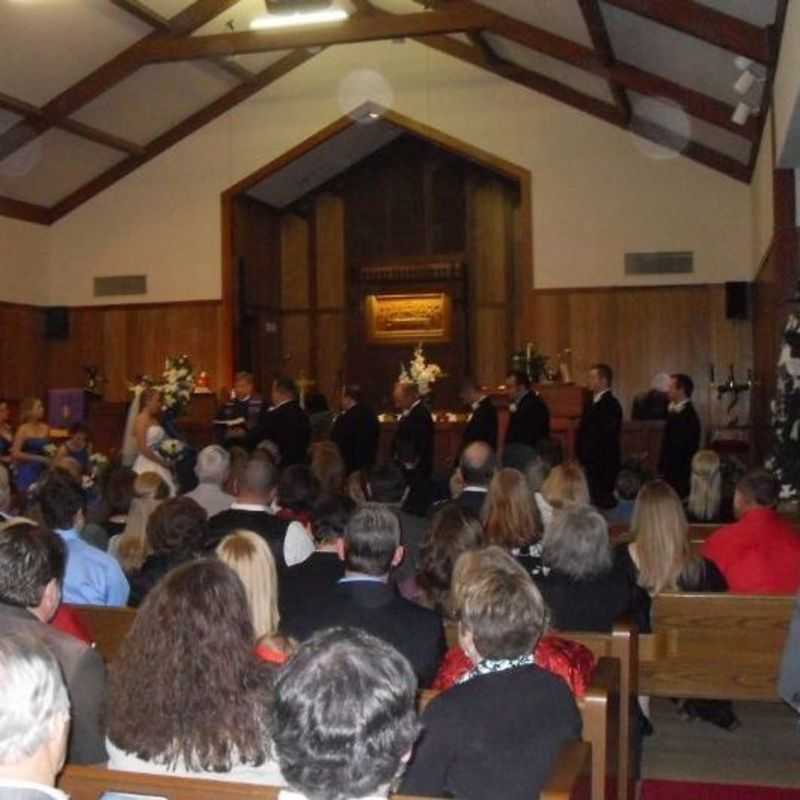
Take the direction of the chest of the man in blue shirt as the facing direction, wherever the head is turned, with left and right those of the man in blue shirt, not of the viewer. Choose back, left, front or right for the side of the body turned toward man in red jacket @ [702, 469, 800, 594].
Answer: right

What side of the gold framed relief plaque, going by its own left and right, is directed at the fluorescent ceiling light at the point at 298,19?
front

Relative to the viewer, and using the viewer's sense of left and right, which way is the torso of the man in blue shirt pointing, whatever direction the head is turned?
facing away from the viewer

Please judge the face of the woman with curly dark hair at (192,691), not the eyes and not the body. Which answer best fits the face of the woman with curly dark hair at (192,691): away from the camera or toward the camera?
away from the camera

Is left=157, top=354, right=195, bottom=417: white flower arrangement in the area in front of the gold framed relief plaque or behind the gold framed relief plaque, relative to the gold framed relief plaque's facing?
in front

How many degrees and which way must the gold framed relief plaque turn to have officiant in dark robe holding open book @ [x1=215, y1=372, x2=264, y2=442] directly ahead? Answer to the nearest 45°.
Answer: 0° — it already faces them

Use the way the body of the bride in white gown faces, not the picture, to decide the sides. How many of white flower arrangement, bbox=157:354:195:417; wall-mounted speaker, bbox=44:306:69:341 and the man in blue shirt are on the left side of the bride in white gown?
2

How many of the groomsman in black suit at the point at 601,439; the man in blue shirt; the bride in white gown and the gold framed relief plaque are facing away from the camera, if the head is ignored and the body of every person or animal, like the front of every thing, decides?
1

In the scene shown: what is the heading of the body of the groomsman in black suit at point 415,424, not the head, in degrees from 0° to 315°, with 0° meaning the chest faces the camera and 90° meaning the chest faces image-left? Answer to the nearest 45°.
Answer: approximately 90°

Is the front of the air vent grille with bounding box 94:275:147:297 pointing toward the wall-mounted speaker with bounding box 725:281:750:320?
no

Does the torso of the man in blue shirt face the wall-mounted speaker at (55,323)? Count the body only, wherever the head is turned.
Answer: yes

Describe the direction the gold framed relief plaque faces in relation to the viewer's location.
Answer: facing the viewer

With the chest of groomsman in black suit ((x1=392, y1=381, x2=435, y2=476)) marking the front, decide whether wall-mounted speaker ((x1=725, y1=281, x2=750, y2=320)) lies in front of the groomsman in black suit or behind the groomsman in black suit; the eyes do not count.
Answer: behind

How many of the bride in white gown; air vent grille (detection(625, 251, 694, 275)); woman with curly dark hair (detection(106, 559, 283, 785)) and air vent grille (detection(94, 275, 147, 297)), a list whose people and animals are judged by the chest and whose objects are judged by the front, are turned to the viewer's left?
0

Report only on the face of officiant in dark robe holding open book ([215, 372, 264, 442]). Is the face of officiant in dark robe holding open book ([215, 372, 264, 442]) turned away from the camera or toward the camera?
toward the camera

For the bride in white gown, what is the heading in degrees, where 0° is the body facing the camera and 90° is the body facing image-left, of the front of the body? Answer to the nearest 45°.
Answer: approximately 270°

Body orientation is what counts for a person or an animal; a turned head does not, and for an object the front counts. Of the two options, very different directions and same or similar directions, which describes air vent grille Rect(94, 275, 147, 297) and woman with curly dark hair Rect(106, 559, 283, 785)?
very different directions

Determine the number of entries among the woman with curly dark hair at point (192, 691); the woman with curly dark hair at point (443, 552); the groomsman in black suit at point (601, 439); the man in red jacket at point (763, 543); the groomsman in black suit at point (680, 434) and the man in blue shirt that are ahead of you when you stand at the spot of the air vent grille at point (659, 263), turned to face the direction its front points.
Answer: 6

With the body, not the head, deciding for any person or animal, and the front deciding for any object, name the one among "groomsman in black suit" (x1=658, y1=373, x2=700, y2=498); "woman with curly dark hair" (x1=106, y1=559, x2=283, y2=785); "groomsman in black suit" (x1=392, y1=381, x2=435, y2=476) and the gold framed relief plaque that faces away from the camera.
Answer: the woman with curly dark hair

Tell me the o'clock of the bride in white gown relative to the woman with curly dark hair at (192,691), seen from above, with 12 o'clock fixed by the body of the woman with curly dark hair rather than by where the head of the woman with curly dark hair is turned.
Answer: The bride in white gown is roughly at 12 o'clock from the woman with curly dark hair.

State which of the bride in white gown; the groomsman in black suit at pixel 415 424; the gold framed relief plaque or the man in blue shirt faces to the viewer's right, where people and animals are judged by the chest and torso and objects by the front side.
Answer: the bride in white gown

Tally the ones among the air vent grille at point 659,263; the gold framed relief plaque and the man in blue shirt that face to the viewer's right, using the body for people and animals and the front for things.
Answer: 0

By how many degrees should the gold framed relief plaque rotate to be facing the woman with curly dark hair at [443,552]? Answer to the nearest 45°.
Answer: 0° — it already faces them
